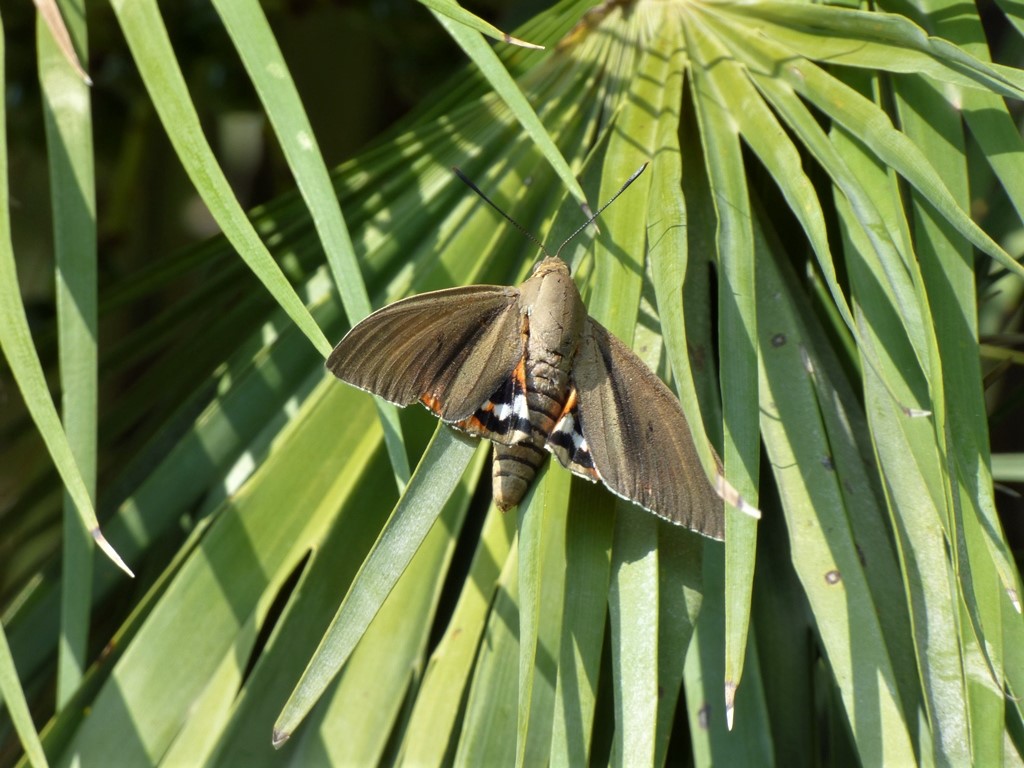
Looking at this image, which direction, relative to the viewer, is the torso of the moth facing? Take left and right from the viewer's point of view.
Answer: facing away from the viewer
